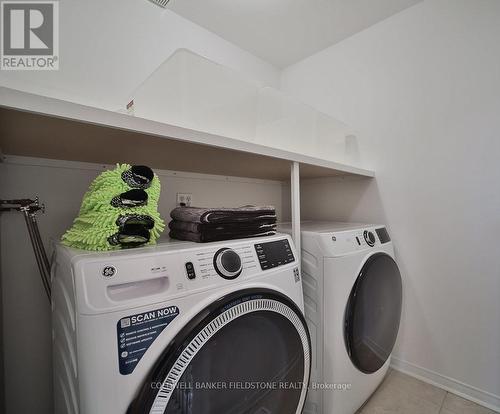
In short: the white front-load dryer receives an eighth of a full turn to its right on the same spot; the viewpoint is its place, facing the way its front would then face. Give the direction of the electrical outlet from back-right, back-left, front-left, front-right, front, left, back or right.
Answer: right

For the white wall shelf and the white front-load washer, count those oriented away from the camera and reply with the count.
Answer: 0

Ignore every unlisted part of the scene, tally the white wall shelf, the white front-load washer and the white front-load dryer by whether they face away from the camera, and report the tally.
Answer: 0

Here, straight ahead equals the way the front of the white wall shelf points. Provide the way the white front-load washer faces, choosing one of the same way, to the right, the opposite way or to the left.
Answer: the same way

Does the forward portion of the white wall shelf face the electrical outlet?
no

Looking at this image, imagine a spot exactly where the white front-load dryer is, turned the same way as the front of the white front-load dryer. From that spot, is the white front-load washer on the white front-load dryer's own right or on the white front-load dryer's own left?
on the white front-load dryer's own right

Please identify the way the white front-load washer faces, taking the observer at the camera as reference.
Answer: facing the viewer and to the right of the viewer

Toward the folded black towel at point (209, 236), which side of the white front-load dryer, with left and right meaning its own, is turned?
right

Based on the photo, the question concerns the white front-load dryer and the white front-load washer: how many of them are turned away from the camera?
0

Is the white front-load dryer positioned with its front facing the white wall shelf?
no

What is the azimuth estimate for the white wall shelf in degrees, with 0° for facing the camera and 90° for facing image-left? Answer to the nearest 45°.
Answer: approximately 315°
